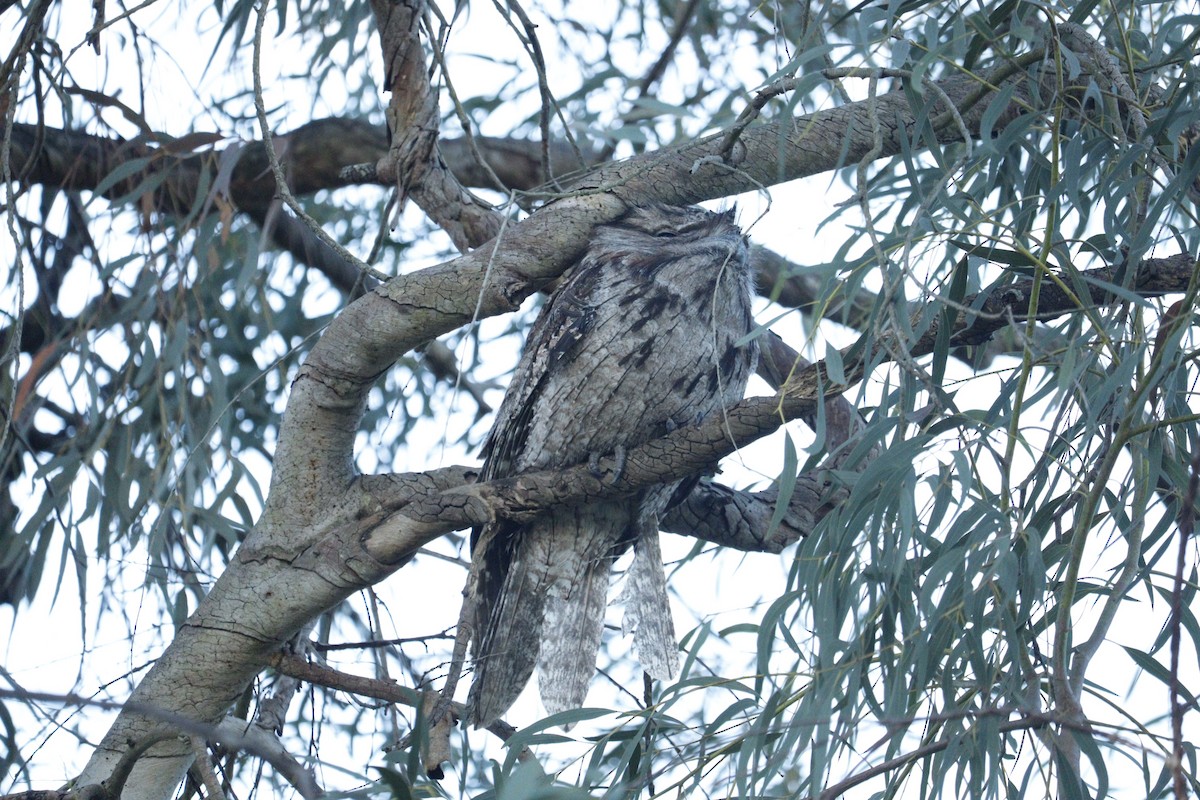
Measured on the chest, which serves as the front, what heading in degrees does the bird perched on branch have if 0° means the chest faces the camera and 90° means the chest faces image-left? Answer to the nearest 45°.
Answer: approximately 315°
